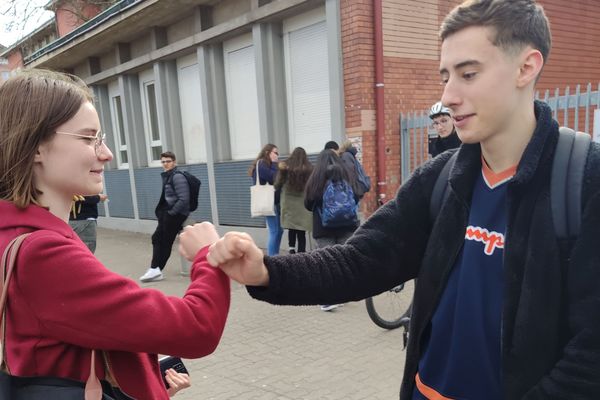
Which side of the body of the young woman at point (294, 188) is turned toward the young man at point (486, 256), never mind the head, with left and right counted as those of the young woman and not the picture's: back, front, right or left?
back

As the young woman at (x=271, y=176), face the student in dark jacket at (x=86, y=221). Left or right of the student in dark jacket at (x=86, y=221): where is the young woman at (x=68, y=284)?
left

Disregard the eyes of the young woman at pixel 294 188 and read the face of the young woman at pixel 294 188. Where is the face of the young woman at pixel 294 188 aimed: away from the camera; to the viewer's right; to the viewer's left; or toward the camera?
away from the camera

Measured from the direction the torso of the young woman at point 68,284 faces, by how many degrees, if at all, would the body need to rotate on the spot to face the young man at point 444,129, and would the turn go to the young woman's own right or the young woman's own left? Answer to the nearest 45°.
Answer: approximately 45° to the young woman's own left

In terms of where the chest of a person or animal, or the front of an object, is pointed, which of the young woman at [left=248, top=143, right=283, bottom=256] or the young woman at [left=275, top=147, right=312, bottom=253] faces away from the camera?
the young woman at [left=275, top=147, right=312, bottom=253]

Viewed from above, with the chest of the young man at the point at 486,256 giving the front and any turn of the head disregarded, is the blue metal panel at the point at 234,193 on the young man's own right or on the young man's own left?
on the young man's own right

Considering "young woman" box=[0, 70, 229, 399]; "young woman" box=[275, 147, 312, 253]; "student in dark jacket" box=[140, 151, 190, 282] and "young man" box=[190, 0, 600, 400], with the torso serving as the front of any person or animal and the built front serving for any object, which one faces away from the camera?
"young woman" box=[275, 147, 312, 253]

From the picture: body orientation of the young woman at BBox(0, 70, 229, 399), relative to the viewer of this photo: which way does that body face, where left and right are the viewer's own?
facing to the right of the viewer

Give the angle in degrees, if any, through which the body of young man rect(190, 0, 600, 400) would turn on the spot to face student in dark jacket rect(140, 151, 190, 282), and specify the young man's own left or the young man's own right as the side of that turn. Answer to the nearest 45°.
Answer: approximately 90° to the young man's own right

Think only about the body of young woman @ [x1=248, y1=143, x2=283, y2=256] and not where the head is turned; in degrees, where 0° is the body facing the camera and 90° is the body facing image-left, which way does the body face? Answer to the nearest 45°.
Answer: approximately 270°

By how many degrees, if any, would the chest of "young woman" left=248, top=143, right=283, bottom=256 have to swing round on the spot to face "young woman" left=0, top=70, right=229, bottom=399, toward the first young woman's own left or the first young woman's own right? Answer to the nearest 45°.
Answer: approximately 90° to the first young woman's own right

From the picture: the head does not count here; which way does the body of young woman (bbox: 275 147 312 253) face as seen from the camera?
away from the camera

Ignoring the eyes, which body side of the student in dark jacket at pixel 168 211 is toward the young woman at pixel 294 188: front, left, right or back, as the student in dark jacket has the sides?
back

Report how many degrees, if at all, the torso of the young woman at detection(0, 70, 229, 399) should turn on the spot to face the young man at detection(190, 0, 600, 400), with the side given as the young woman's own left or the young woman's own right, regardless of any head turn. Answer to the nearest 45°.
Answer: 0° — they already face them
